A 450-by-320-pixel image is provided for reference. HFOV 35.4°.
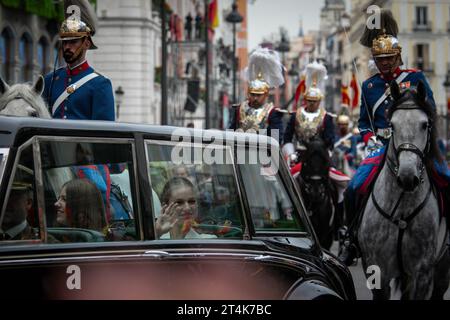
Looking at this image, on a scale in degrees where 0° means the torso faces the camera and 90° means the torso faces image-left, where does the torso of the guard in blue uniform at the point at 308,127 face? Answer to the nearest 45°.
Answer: approximately 0°

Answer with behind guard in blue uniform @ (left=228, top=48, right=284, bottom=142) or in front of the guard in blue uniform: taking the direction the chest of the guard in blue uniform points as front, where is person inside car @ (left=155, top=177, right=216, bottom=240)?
in front

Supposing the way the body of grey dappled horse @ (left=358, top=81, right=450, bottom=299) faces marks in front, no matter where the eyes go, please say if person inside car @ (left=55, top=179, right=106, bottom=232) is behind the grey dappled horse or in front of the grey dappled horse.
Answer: in front

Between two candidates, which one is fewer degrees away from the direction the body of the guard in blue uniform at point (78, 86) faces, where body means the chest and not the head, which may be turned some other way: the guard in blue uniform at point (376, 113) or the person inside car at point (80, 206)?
the person inside car
